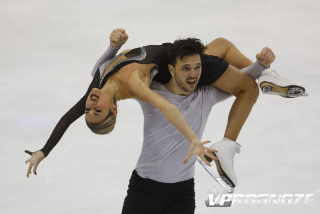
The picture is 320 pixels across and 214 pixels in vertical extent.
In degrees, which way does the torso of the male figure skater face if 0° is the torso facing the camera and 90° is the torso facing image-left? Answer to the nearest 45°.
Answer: approximately 315°
